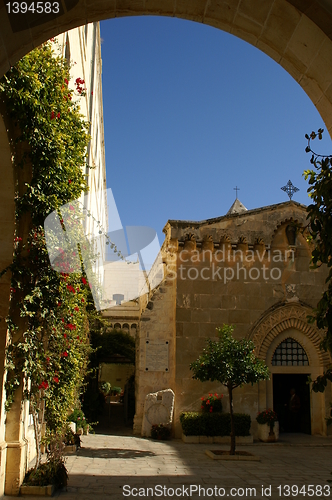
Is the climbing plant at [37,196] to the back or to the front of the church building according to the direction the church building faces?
to the front

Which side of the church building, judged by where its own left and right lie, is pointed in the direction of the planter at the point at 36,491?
front

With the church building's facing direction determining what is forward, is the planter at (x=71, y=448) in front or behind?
in front

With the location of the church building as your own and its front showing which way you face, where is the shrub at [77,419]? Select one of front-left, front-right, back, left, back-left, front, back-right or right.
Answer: front-right

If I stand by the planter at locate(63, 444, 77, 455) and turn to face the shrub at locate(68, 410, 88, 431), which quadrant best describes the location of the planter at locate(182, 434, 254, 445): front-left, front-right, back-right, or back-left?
front-right

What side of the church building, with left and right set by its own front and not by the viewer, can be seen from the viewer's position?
front
